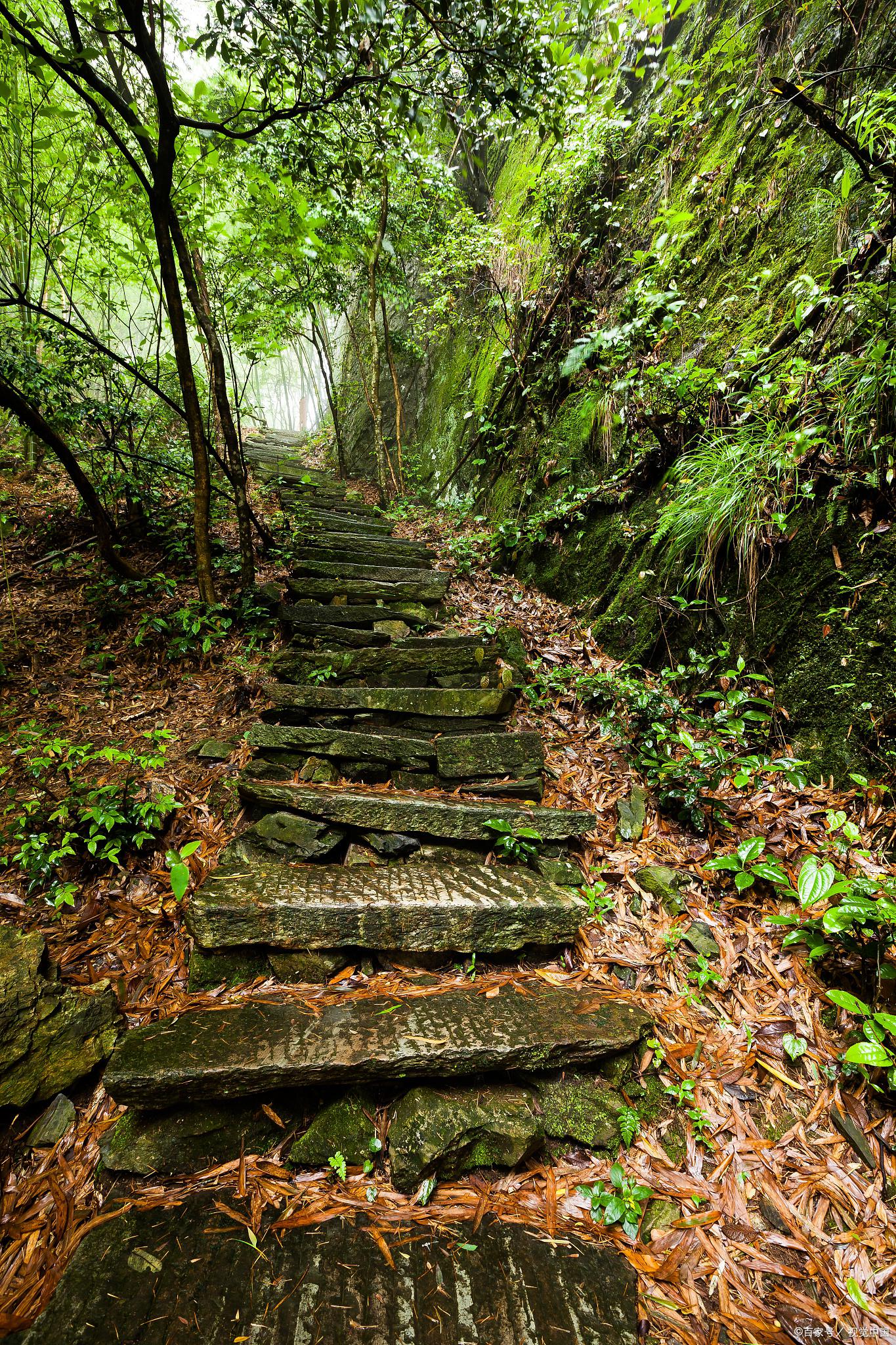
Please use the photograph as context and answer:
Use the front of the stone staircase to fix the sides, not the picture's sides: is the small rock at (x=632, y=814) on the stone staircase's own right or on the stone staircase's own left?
on the stone staircase's own left

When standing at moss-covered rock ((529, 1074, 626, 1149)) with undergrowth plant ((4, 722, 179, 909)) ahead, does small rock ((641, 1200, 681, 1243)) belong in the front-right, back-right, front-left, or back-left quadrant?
back-left

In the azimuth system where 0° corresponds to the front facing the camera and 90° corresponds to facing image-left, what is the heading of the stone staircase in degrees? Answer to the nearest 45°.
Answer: approximately 0°

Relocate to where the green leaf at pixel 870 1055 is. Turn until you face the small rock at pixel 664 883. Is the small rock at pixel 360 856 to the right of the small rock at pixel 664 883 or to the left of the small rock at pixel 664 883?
left

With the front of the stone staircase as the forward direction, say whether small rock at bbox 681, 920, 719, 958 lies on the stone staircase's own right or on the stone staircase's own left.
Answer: on the stone staircase's own left

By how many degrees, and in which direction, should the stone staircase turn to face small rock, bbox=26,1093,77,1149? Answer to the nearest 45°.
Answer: approximately 90° to its right

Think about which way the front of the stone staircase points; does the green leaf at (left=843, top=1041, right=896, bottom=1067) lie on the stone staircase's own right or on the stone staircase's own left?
on the stone staircase's own left

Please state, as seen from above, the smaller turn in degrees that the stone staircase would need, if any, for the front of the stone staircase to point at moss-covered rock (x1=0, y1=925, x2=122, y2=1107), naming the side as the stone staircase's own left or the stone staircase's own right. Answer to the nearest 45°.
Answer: approximately 90° to the stone staircase's own right

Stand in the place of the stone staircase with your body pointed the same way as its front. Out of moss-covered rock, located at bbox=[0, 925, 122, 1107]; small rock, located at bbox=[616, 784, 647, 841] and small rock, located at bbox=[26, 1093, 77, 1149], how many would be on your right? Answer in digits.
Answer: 2
